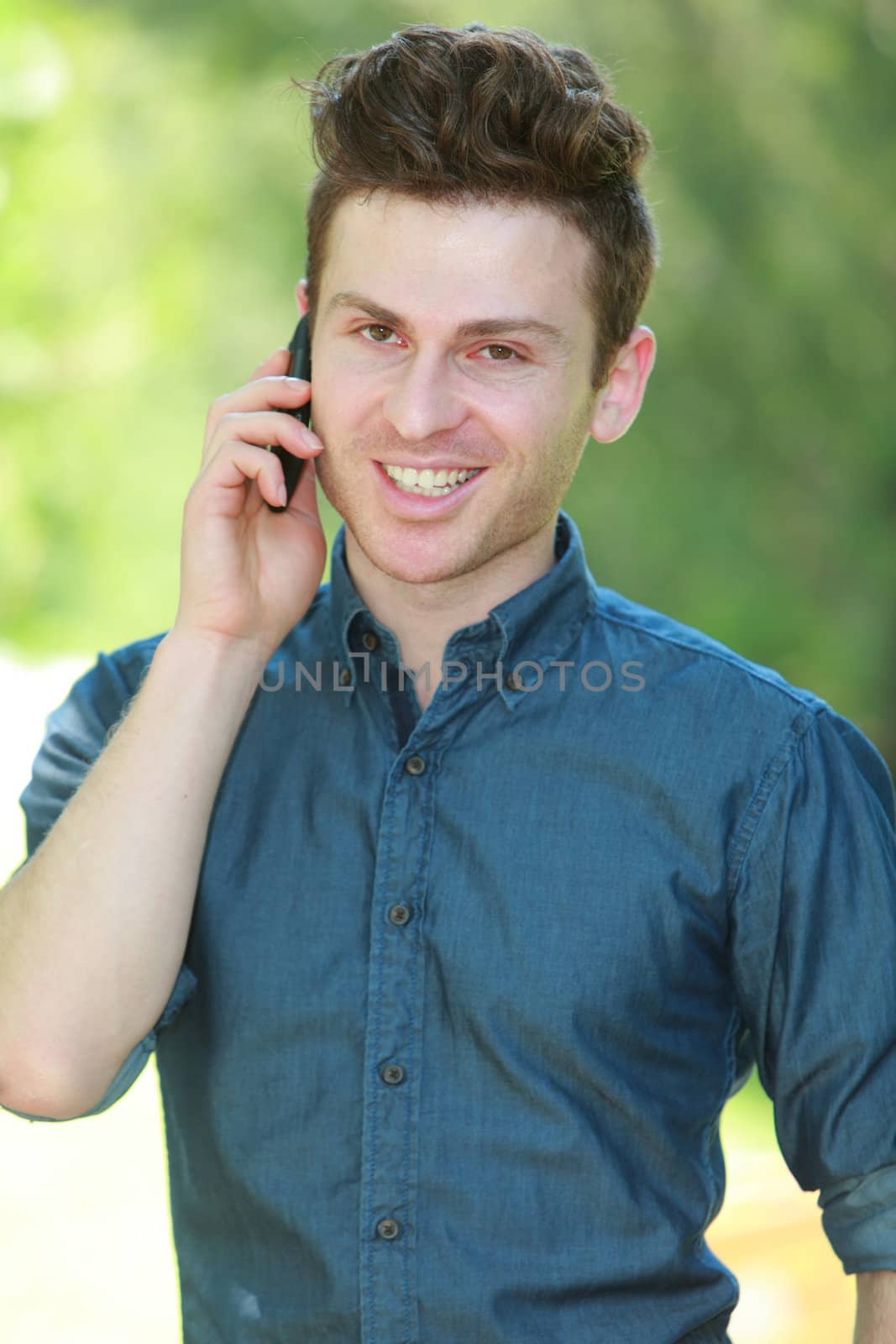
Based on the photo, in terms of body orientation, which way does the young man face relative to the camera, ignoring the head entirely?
toward the camera
